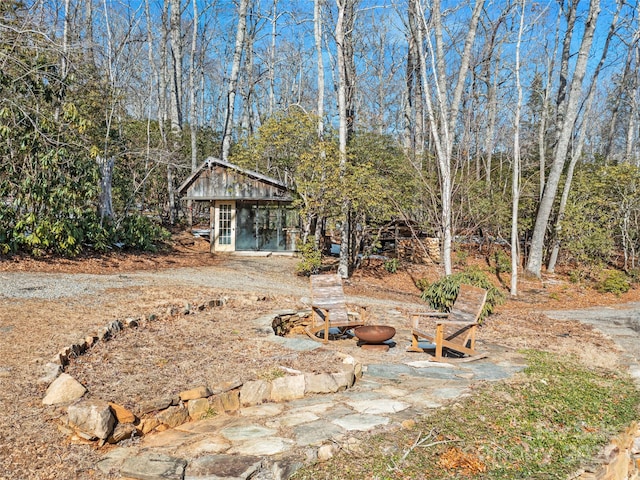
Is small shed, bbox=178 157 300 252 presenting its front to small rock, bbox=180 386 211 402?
yes

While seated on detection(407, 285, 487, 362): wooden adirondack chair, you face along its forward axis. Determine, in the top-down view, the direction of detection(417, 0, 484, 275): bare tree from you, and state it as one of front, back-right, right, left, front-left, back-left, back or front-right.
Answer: back-right

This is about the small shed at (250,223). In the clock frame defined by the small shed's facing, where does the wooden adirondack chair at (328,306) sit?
The wooden adirondack chair is roughly at 12 o'clock from the small shed.

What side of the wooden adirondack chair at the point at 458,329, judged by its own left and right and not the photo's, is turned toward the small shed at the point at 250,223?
right

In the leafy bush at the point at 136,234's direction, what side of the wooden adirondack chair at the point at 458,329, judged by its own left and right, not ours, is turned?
right

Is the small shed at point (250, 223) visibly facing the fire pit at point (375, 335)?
yes

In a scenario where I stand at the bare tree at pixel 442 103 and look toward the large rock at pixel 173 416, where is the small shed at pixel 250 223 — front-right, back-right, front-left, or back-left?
back-right

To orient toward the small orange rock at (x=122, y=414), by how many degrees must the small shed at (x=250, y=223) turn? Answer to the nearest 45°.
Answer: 0° — it already faces it

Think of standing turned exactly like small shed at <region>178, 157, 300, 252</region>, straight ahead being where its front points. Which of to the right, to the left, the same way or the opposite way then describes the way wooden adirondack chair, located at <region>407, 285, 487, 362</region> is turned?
to the right

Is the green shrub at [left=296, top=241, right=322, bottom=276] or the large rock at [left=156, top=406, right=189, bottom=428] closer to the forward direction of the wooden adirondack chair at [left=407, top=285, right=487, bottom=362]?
the large rock
